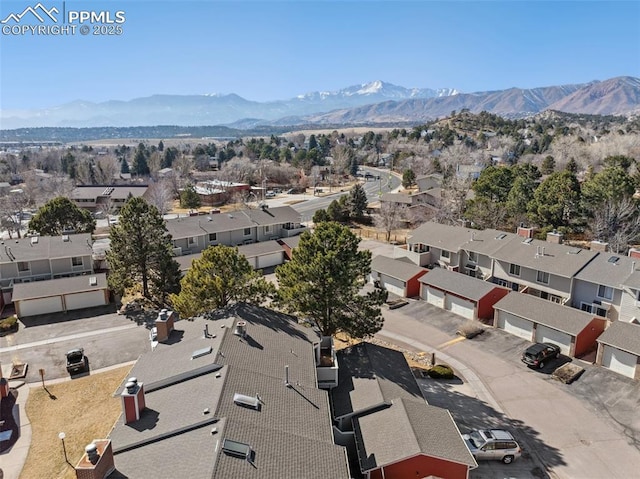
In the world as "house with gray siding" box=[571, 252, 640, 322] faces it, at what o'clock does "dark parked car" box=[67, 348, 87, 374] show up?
The dark parked car is roughly at 12 o'clock from the house with gray siding.

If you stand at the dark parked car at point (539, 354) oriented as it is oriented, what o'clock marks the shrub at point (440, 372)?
The shrub is roughly at 6 o'clock from the dark parked car.

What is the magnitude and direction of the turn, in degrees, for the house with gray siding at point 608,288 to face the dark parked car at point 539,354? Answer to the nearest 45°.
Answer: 0° — it already faces it

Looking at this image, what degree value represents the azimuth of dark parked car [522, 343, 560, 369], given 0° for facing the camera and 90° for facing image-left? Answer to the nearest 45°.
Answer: approximately 225°

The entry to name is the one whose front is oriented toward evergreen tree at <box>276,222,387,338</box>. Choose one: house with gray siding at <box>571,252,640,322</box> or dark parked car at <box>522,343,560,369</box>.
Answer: the house with gray siding

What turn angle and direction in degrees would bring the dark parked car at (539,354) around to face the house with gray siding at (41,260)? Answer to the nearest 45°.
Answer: approximately 135° to its left

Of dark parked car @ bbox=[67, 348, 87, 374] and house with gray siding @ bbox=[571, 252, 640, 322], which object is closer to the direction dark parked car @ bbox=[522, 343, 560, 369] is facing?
the house with gray siding

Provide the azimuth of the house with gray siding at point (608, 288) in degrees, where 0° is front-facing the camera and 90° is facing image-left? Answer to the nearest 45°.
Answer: approximately 45°

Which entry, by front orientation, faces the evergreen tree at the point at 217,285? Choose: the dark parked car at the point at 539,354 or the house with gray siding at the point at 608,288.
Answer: the house with gray siding

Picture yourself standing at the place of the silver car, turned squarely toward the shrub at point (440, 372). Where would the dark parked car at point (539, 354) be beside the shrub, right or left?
right
